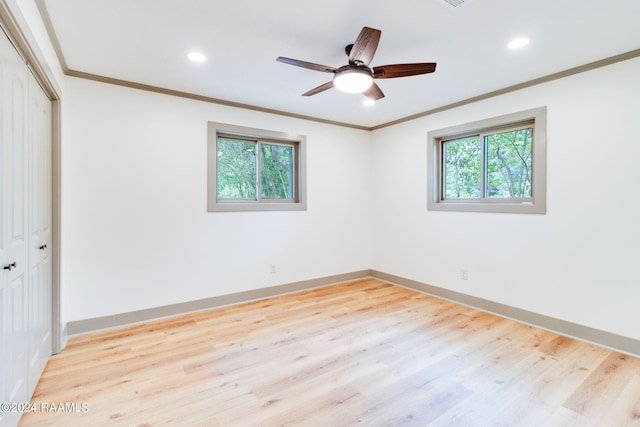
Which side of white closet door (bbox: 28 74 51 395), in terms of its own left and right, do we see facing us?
right

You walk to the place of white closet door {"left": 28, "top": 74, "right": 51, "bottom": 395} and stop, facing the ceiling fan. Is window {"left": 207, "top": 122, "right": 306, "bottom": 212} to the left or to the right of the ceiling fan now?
left

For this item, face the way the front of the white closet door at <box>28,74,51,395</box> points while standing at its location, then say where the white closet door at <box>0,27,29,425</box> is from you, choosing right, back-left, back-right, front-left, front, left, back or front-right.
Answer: right

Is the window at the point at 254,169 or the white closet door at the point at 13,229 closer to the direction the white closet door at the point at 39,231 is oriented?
the window

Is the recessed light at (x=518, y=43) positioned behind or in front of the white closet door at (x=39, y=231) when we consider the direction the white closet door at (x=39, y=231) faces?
in front

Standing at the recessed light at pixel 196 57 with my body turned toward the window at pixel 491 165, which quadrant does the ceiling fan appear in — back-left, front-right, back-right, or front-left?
front-right

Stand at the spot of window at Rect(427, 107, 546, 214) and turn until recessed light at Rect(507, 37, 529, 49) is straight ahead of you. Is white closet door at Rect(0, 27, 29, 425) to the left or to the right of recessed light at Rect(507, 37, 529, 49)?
right

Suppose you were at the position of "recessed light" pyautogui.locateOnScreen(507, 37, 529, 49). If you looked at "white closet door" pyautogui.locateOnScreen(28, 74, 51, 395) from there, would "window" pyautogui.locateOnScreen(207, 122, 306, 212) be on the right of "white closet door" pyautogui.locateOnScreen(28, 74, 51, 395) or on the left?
right

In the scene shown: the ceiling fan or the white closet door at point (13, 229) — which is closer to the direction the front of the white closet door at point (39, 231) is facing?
the ceiling fan

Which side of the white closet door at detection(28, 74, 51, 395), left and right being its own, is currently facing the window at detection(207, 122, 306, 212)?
front
